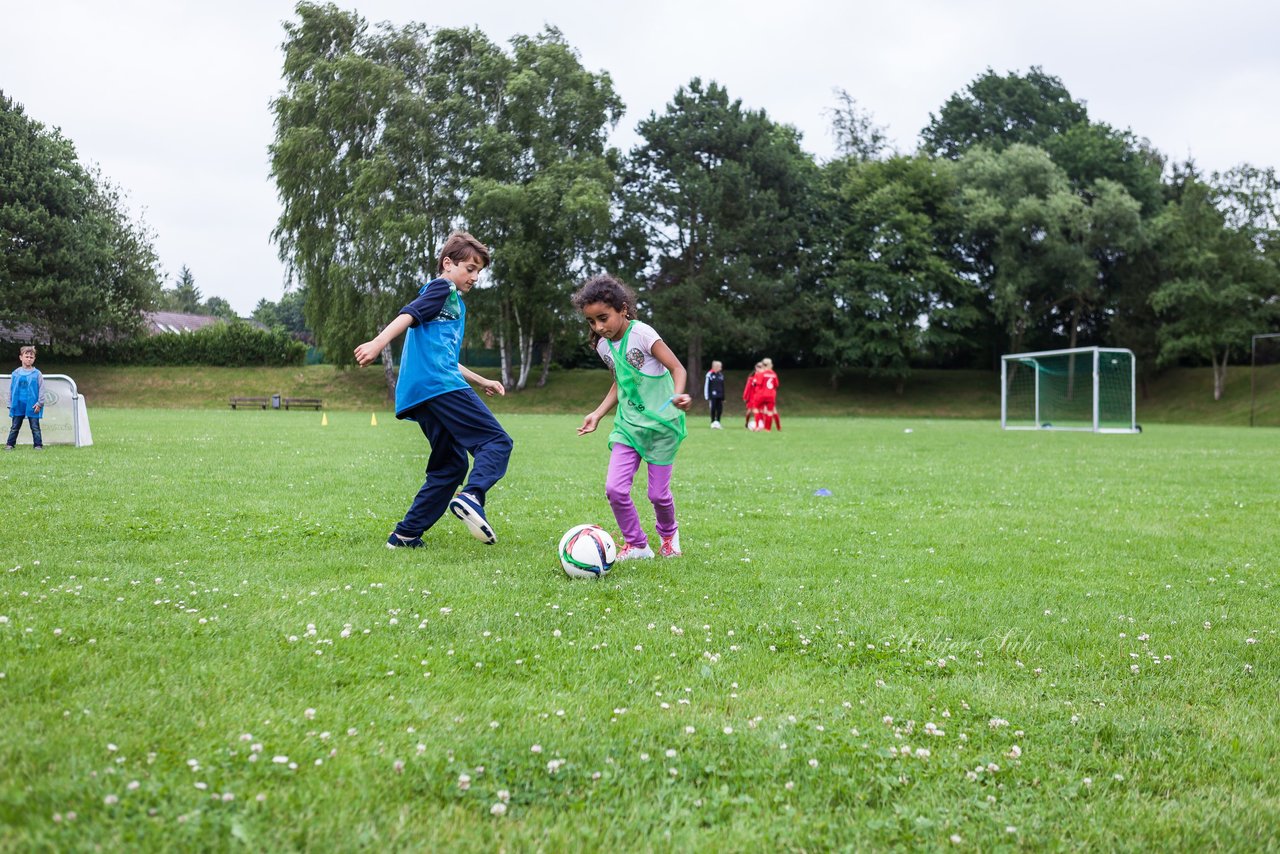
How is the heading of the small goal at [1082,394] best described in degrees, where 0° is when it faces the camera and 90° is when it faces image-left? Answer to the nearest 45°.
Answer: approximately 45°
